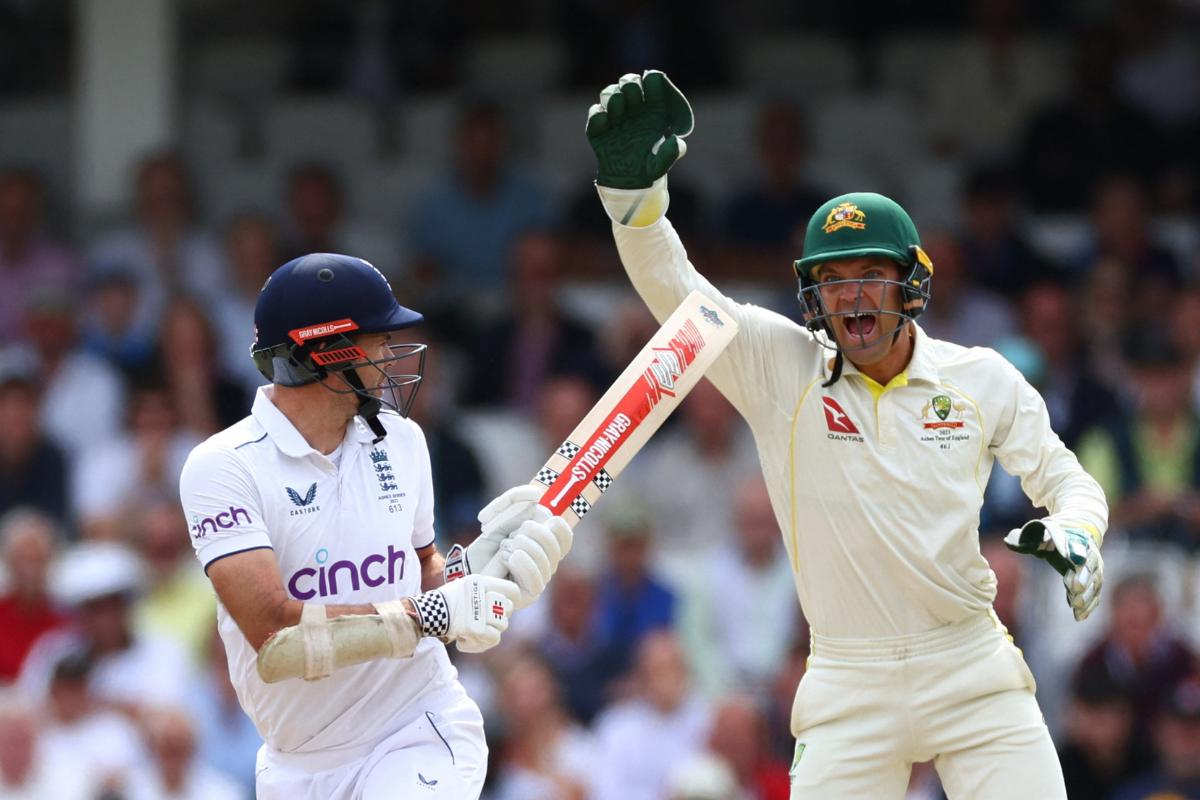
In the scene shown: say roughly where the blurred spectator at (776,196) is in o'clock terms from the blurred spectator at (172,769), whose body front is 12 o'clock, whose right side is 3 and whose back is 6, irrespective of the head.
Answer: the blurred spectator at (776,196) is roughly at 8 o'clock from the blurred spectator at (172,769).

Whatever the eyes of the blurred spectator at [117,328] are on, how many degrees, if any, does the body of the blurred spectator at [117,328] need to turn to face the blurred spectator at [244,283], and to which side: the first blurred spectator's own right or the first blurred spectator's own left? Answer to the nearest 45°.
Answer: approximately 90° to the first blurred spectator's own left

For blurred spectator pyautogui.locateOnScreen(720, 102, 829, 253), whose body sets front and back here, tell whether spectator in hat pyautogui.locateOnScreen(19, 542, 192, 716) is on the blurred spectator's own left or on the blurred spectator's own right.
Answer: on the blurred spectator's own right

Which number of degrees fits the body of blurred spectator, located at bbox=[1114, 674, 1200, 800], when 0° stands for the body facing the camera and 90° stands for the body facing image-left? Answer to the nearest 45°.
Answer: approximately 0°

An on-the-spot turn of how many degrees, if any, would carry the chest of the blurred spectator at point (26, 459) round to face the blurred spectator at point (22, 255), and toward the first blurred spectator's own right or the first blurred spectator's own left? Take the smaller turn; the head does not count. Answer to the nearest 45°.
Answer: approximately 180°
